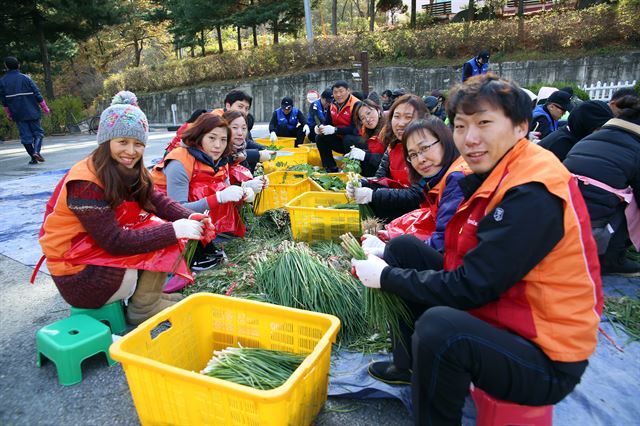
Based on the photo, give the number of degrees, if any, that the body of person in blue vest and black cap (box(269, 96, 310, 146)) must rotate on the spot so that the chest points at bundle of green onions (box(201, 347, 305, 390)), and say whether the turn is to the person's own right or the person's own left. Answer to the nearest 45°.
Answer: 0° — they already face it

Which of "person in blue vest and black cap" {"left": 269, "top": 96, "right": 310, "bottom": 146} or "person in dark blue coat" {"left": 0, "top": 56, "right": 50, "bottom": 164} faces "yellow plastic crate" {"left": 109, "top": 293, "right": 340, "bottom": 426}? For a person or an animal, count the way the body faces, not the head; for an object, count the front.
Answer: "person in blue vest and black cap" {"left": 269, "top": 96, "right": 310, "bottom": 146}

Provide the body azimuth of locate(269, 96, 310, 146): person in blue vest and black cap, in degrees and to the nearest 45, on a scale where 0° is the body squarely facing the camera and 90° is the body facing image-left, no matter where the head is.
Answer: approximately 0°

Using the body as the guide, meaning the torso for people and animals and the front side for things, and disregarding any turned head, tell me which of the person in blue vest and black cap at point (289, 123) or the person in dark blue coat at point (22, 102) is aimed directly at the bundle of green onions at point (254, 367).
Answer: the person in blue vest and black cap at point (289, 123)

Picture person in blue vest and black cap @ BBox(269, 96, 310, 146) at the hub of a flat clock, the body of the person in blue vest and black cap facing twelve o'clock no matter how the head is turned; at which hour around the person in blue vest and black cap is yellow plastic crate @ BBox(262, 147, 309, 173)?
The yellow plastic crate is roughly at 12 o'clock from the person in blue vest and black cap.

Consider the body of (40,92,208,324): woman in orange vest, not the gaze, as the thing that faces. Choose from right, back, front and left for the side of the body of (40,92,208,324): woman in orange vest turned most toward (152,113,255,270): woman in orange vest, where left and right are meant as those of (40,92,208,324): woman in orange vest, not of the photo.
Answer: left

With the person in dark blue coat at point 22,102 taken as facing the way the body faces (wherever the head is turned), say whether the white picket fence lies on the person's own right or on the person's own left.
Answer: on the person's own right

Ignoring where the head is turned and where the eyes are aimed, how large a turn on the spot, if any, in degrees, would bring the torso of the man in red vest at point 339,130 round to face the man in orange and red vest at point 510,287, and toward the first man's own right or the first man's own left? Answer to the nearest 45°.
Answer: approximately 45° to the first man's own left

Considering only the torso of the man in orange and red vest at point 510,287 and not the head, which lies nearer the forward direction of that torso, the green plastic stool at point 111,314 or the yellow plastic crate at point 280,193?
the green plastic stool

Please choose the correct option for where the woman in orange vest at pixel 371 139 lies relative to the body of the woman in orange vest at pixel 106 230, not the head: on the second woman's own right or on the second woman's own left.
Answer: on the second woman's own left

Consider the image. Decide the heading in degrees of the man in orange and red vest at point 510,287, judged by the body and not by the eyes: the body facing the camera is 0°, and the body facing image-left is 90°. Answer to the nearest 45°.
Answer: approximately 90°

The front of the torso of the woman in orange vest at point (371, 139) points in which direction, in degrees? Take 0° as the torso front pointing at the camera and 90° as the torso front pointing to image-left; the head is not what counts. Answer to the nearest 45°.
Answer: approximately 45°
